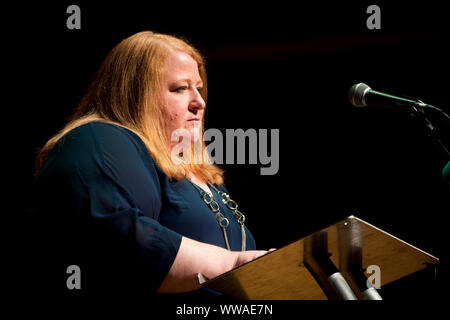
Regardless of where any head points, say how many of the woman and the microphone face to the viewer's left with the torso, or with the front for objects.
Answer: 1

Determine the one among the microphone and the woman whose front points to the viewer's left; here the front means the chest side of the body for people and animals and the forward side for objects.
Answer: the microphone

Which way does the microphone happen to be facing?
to the viewer's left

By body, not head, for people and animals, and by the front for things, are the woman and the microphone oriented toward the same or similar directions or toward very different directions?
very different directions

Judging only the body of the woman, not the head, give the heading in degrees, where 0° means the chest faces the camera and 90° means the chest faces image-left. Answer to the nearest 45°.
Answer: approximately 315°
